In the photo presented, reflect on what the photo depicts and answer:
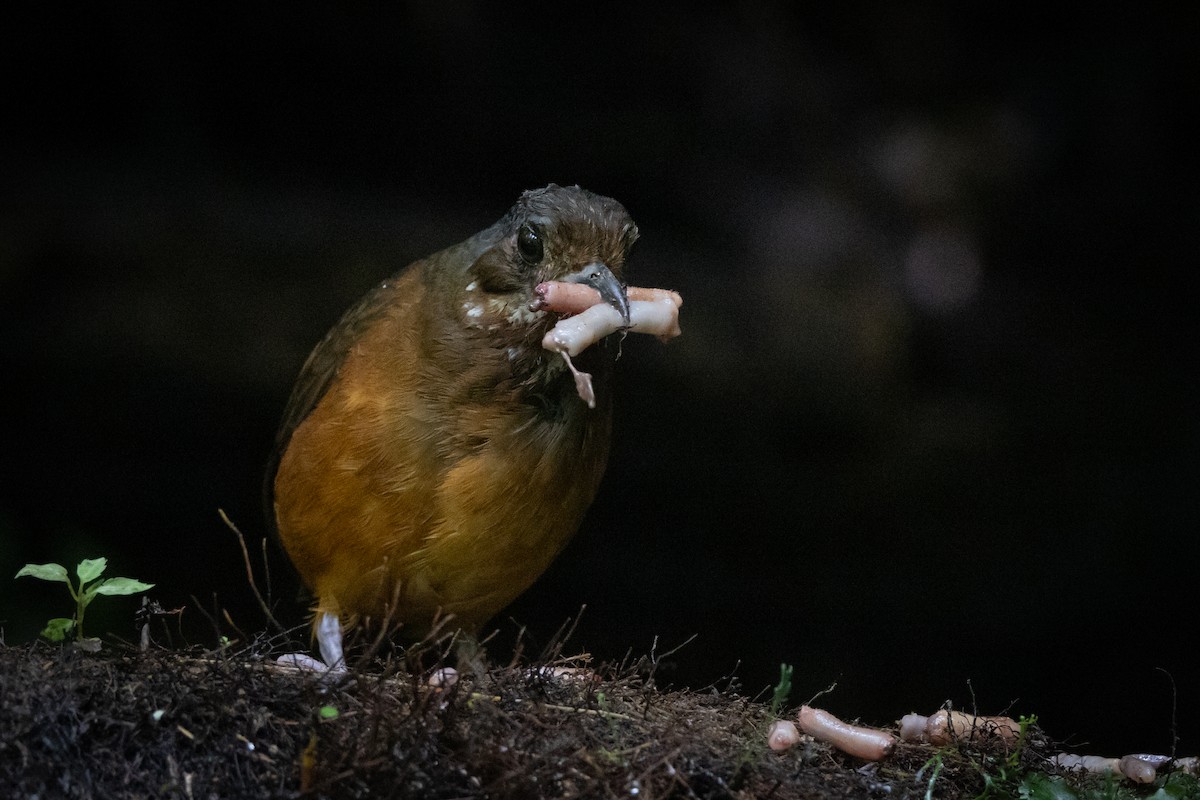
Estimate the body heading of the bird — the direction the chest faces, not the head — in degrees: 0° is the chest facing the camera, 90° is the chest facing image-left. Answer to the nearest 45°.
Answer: approximately 315°
